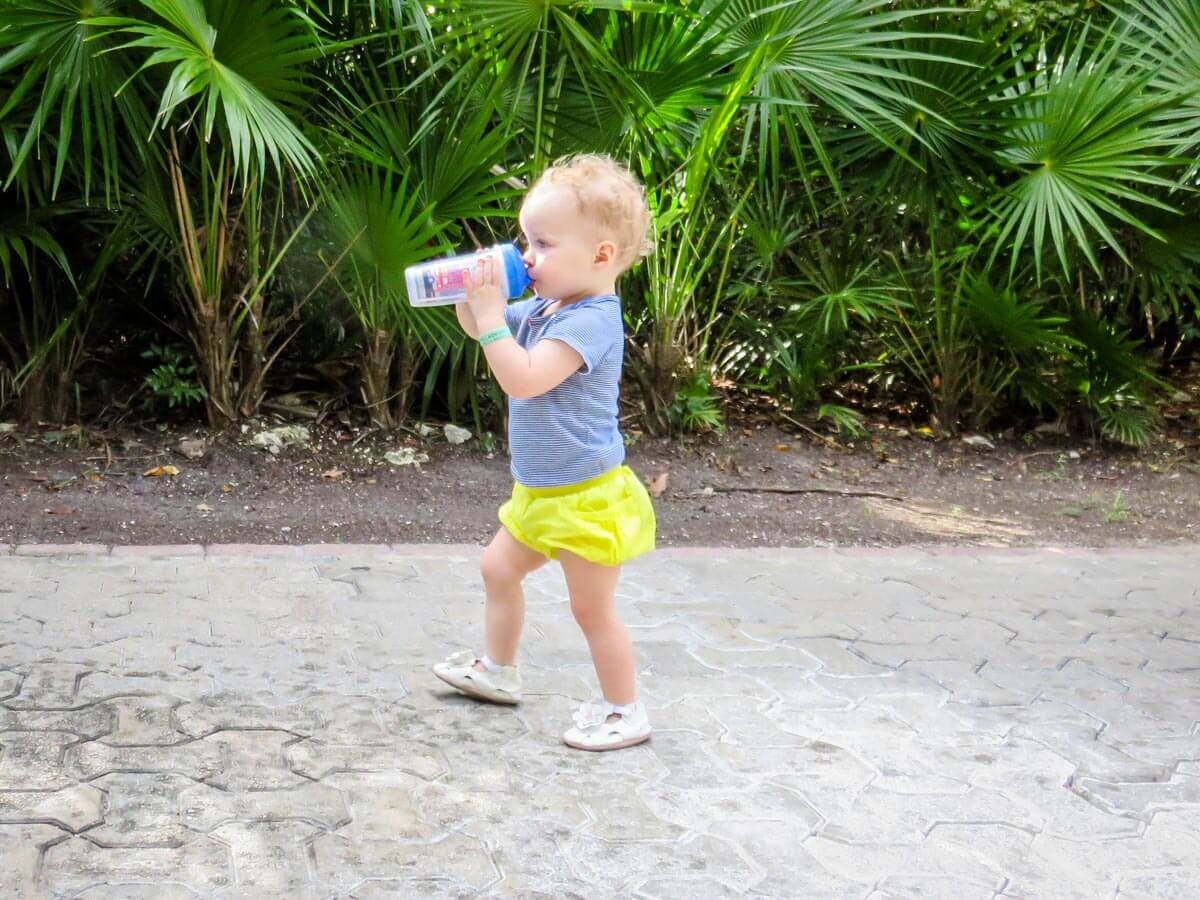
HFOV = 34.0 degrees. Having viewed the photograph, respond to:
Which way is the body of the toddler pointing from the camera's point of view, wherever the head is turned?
to the viewer's left

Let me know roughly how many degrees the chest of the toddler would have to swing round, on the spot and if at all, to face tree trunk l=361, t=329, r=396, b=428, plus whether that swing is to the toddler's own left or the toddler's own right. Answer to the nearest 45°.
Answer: approximately 90° to the toddler's own right

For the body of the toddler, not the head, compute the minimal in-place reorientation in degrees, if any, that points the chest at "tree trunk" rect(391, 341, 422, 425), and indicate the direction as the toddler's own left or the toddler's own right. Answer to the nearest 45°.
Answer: approximately 90° to the toddler's own right

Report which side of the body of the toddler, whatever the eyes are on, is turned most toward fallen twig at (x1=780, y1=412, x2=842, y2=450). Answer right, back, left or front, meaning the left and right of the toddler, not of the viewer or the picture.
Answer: right

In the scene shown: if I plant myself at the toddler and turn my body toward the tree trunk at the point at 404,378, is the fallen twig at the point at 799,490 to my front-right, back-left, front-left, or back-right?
front-right

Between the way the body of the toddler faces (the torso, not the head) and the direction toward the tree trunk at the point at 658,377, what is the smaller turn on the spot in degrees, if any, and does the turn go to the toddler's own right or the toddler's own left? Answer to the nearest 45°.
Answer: approximately 90° to the toddler's own right

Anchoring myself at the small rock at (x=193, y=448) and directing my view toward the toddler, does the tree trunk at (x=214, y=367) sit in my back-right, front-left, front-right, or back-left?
back-left

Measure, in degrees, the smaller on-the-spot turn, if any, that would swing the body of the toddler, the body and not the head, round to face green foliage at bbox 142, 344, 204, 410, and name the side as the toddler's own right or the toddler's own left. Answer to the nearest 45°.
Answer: approximately 45° to the toddler's own right

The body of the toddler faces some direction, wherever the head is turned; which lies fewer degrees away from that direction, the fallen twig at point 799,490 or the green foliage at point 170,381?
the green foliage

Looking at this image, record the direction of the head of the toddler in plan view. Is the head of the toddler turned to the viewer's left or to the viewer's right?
to the viewer's left
